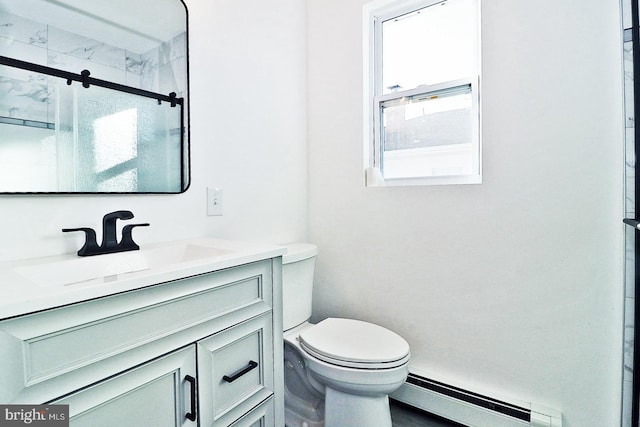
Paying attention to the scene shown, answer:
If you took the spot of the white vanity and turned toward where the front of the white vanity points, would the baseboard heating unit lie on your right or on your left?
on your left

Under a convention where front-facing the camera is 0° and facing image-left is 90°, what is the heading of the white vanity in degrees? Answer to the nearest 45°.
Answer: approximately 315°

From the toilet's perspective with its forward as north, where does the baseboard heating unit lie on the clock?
The baseboard heating unit is roughly at 10 o'clock from the toilet.

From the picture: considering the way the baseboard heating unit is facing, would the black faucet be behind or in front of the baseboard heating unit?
in front

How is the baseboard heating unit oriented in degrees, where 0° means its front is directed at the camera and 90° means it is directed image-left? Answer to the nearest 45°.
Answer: approximately 45°

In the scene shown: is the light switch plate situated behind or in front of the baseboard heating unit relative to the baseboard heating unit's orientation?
in front
